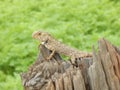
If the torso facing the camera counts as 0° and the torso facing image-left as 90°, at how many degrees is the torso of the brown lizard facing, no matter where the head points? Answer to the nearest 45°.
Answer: approximately 90°
